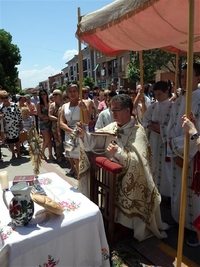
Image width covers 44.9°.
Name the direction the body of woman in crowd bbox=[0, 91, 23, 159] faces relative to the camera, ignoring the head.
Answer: toward the camera

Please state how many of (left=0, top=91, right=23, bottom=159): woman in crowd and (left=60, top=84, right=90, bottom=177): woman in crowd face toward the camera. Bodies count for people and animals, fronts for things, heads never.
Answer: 2

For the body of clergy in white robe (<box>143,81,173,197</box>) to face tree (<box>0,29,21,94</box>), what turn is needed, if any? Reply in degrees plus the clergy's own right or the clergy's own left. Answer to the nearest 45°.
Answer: approximately 90° to the clergy's own right

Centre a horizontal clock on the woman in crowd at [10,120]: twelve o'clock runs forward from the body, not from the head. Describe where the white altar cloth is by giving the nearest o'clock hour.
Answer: The white altar cloth is roughly at 12 o'clock from the woman in crowd.

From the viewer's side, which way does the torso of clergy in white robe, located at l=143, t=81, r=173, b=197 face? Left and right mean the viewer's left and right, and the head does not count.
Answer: facing the viewer and to the left of the viewer

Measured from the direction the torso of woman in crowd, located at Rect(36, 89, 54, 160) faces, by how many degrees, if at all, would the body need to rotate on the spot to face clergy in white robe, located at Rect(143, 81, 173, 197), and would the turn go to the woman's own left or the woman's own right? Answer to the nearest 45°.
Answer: approximately 45° to the woman's own left

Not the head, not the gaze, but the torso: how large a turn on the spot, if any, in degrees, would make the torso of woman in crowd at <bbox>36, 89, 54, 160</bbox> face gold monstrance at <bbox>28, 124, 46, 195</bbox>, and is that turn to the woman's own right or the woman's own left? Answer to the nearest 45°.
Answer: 0° — they already face it

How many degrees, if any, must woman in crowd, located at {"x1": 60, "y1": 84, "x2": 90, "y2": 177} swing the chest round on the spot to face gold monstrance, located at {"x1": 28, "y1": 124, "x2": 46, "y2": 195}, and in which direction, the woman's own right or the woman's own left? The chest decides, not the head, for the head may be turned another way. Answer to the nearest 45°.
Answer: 0° — they already face it

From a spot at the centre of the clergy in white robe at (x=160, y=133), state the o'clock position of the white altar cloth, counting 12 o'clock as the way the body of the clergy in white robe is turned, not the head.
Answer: The white altar cloth is roughly at 11 o'clock from the clergy in white robe.

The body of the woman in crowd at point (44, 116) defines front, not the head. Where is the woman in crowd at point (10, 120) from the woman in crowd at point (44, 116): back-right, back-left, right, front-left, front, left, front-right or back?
right

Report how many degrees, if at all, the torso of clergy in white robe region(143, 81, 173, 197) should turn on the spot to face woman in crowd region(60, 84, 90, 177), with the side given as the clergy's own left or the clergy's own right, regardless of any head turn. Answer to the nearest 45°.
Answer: approximately 45° to the clergy's own right

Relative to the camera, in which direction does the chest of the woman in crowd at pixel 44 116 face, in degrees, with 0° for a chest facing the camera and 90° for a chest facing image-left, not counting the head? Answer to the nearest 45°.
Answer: approximately 0°

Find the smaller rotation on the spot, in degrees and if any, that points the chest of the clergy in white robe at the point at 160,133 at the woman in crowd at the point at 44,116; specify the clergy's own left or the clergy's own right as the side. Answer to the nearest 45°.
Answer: approximately 90° to the clergy's own right

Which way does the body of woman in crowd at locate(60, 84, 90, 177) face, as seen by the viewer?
toward the camera
